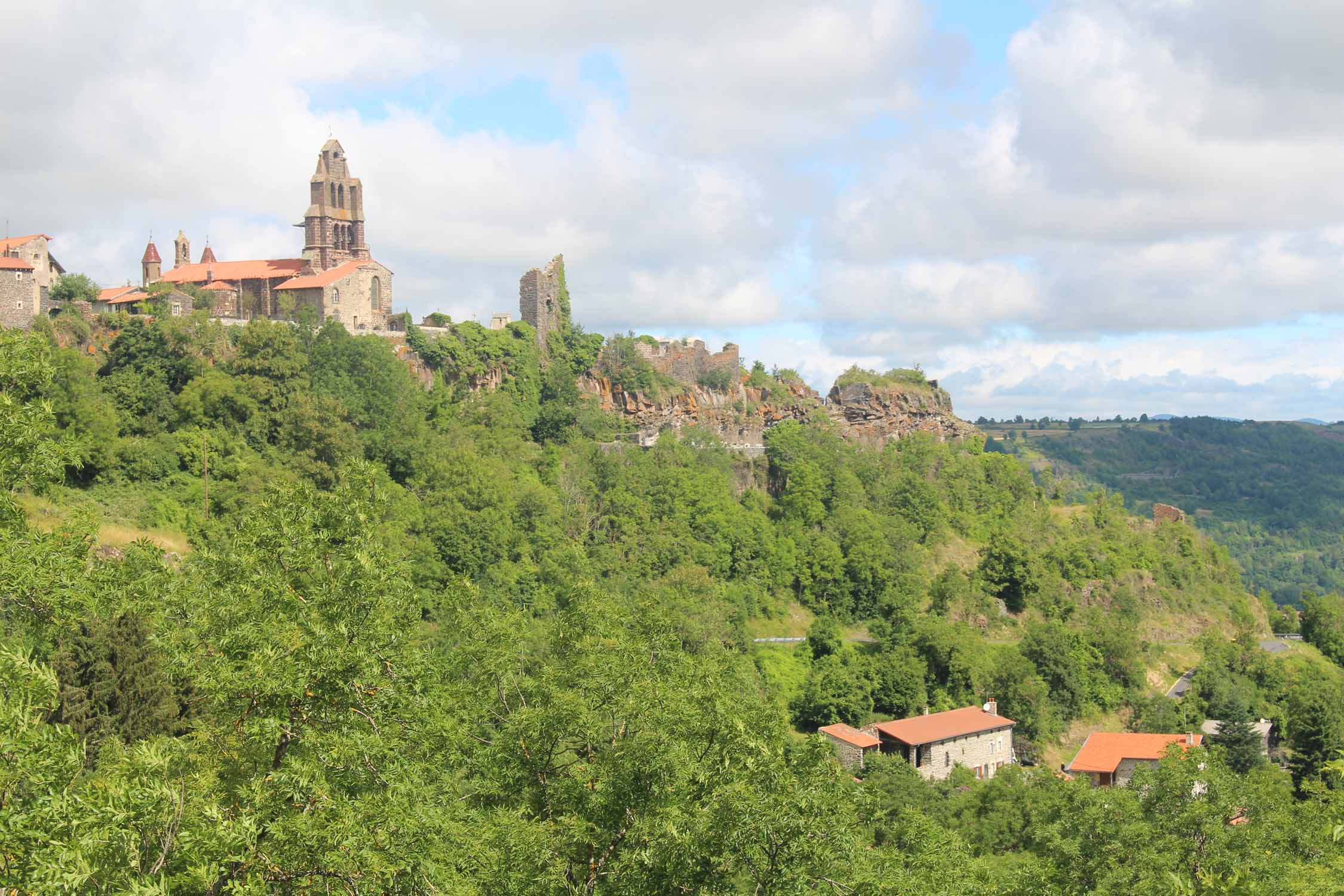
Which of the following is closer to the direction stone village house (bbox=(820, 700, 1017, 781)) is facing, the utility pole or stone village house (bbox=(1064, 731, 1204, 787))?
the stone village house

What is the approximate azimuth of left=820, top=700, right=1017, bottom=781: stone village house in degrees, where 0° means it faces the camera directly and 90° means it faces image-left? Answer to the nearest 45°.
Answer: approximately 315°

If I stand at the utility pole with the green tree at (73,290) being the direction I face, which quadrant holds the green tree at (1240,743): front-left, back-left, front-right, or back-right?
back-right

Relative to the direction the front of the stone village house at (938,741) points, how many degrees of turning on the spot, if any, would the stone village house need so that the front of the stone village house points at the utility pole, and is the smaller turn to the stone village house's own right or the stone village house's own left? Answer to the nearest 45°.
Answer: approximately 135° to the stone village house's own right

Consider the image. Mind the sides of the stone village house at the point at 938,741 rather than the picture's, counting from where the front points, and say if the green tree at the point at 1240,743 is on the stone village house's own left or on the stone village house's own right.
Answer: on the stone village house's own left

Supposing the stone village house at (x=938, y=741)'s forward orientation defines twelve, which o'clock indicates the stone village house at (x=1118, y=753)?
the stone village house at (x=1118, y=753) is roughly at 10 o'clock from the stone village house at (x=938, y=741).

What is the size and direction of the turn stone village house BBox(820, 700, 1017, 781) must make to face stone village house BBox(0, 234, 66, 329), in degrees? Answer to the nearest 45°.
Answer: approximately 135° to its right

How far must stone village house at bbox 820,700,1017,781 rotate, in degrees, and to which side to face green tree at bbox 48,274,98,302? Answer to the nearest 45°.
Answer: approximately 135° to its right
